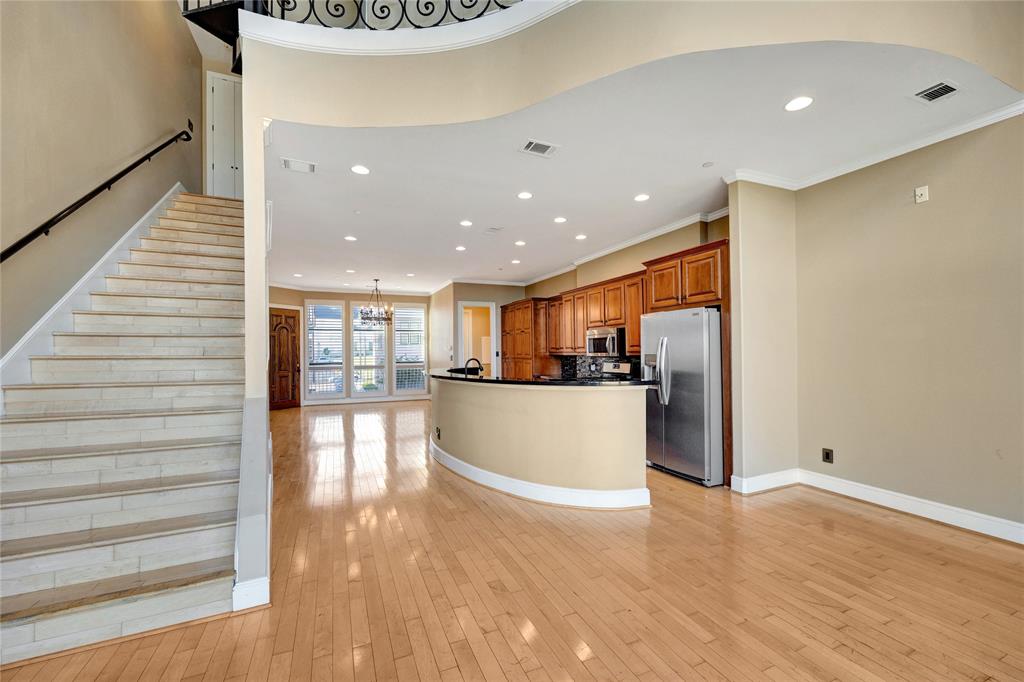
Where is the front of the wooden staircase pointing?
toward the camera

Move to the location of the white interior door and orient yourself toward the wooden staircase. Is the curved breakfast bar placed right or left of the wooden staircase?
left

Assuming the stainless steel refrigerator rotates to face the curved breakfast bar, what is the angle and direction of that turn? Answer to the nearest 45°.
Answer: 0° — it already faces it

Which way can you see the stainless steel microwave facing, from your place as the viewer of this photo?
facing the viewer and to the left of the viewer

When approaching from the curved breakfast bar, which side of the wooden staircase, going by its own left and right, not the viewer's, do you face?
left

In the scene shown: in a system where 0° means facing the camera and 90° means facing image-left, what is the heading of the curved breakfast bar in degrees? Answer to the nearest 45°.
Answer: approximately 45°

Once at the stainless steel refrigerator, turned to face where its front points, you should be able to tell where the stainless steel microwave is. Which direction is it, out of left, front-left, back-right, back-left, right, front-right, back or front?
right

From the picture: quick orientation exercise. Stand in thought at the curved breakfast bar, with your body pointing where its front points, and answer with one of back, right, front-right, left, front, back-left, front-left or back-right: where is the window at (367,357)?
right

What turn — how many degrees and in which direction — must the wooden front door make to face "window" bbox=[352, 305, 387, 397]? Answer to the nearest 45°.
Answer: approximately 45° to its left

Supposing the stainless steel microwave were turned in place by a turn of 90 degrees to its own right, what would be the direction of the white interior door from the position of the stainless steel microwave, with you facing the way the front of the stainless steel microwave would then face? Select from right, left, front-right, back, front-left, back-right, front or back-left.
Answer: front-left

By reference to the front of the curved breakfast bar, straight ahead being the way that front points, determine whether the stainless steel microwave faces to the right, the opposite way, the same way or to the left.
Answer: the same way

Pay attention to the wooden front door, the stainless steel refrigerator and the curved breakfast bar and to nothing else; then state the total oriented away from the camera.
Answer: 0

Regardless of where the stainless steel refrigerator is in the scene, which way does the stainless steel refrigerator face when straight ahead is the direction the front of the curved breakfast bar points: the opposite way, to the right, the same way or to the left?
the same way

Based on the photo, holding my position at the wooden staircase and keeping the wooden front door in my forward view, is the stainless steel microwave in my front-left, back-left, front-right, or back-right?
front-right

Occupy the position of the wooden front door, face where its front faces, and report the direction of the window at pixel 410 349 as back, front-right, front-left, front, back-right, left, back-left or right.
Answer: front-left

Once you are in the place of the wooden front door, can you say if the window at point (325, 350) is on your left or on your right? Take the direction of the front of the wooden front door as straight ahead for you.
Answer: on your left

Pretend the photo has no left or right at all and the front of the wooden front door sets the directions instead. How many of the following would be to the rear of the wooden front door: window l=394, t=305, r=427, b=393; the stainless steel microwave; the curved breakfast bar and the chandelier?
0
